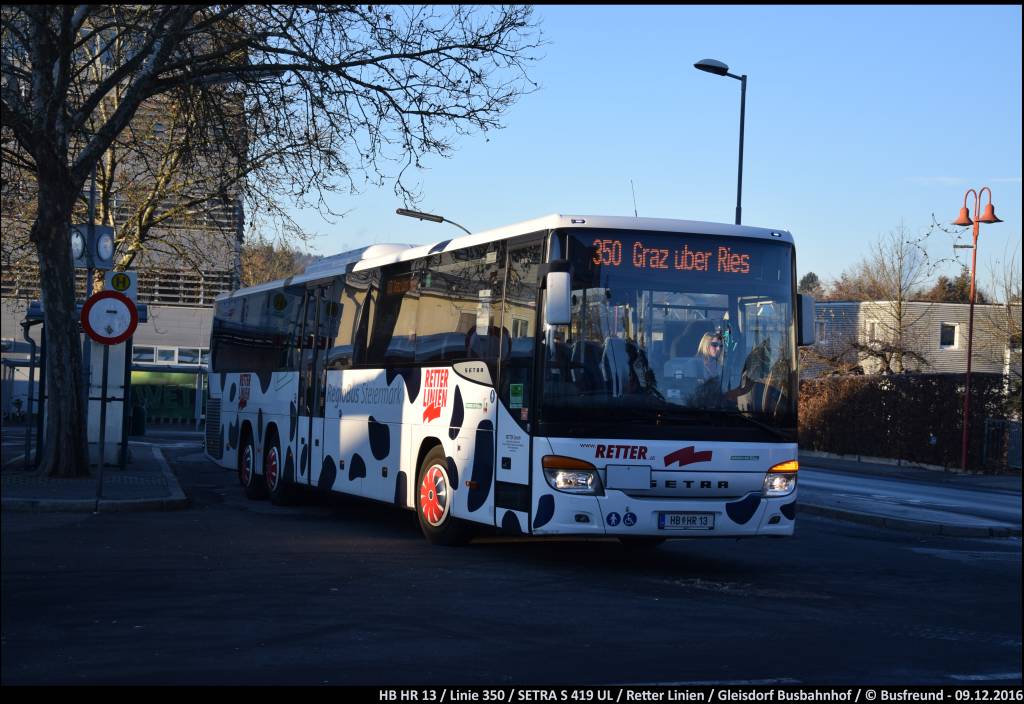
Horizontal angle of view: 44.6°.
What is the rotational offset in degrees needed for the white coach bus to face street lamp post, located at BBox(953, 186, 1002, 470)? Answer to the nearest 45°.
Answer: approximately 90° to its left

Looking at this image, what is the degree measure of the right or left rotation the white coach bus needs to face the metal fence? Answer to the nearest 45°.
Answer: approximately 90° to its left

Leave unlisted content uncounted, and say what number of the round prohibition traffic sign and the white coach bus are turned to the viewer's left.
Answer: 0

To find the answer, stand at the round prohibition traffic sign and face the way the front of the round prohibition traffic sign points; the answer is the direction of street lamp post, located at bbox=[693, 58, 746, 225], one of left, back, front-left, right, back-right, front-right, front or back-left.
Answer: back-left

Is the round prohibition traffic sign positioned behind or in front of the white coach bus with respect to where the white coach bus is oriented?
behind

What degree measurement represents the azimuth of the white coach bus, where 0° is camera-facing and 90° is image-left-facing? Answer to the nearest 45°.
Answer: approximately 315°

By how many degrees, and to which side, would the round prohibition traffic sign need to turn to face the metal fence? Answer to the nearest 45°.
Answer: approximately 135° to its left

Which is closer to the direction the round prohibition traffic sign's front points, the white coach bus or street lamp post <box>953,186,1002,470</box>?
the white coach bus

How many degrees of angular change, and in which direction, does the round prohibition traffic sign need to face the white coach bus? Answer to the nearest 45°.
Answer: approximately 45° to its left

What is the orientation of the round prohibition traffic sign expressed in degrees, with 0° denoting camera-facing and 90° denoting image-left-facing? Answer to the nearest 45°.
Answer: approximately 0°
